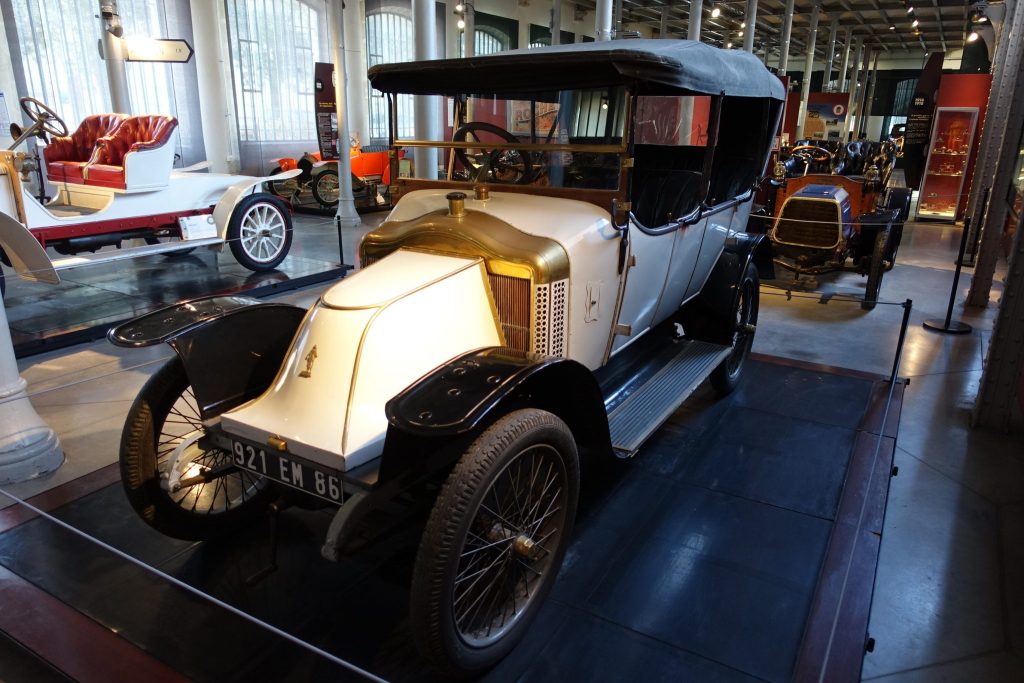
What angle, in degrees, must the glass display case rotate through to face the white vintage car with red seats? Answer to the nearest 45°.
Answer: approximately 45° to its right

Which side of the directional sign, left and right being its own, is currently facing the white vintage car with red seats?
front

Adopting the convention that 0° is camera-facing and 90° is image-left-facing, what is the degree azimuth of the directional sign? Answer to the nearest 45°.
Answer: approximately 0°

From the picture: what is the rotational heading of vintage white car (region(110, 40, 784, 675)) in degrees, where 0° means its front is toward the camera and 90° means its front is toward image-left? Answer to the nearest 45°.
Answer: approximately 45°

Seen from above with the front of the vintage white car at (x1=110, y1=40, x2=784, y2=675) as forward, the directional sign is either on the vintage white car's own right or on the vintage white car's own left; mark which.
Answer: on the vintage white car's own right

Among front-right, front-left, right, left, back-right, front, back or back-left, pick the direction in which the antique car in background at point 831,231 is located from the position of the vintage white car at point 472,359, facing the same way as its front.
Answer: back

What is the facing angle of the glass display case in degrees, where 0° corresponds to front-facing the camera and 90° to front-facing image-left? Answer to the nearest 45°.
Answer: approximately 0°

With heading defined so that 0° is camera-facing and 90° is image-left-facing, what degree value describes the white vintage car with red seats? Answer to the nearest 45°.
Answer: approximately 45°

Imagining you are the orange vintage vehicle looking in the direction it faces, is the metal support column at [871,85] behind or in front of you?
behind

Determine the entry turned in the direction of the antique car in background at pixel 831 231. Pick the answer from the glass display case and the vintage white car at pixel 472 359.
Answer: the glass display case

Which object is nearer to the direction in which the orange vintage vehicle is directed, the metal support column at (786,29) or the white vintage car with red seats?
the white vintage car with red seats
